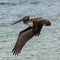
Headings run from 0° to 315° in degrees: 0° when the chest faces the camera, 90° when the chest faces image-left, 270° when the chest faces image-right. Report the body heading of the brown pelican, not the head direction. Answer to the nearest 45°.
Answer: approximately 45°
